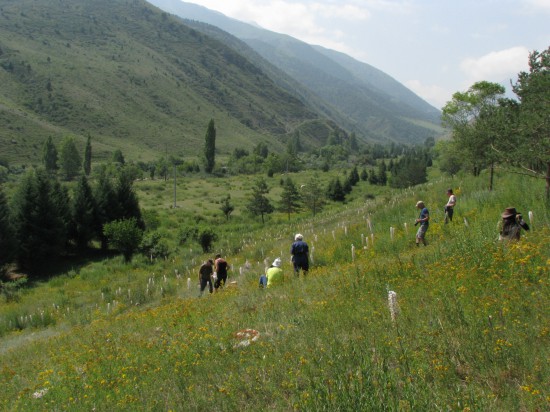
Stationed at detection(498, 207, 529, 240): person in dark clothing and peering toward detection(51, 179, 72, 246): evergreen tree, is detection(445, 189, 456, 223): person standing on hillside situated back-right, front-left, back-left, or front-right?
front-right

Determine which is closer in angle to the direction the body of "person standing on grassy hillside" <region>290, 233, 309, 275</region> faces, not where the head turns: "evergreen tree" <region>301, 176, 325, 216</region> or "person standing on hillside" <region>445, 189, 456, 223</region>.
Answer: the evergreen tree

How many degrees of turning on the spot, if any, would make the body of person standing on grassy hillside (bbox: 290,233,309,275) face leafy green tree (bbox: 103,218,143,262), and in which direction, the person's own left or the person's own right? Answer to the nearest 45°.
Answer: approximately 45° to the person's own left

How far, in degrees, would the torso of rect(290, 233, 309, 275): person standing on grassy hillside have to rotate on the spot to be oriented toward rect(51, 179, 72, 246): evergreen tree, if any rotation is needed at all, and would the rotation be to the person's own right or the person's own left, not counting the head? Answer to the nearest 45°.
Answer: approximately 45° to the person's own left

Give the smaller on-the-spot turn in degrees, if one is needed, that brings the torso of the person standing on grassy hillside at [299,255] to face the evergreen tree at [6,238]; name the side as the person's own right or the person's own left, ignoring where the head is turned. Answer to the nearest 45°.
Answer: approximately 45° to the person's own left

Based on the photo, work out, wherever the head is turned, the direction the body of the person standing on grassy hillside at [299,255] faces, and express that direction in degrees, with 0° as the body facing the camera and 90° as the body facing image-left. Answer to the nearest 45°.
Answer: approximately 180°

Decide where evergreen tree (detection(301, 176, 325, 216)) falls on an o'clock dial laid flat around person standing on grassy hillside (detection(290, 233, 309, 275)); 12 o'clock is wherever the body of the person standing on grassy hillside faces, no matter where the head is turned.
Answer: The evergreen tree is roughly at 12 o'clock from the person standing on grassy hillside.

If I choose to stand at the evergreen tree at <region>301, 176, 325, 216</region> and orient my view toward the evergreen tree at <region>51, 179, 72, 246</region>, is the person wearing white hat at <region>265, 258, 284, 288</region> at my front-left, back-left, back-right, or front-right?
front-left

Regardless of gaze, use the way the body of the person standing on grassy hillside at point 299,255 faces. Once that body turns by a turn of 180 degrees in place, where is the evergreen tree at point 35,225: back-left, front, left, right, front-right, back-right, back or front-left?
back-right
